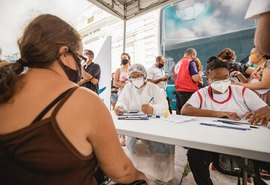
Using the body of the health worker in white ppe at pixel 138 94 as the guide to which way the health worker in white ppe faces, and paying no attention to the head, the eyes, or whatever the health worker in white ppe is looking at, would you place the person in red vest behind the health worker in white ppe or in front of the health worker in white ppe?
behind

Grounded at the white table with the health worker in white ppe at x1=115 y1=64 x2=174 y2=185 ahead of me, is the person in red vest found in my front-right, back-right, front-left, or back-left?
front-right

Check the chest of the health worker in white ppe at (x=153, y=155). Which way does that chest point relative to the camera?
toward the camera

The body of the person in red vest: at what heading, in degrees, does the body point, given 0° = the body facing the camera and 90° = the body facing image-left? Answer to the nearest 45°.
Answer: approximately 225°

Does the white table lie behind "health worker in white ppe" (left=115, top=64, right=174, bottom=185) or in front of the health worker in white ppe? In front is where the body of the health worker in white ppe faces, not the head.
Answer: in front

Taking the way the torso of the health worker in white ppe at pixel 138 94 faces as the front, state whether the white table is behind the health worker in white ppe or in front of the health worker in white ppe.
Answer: in front
